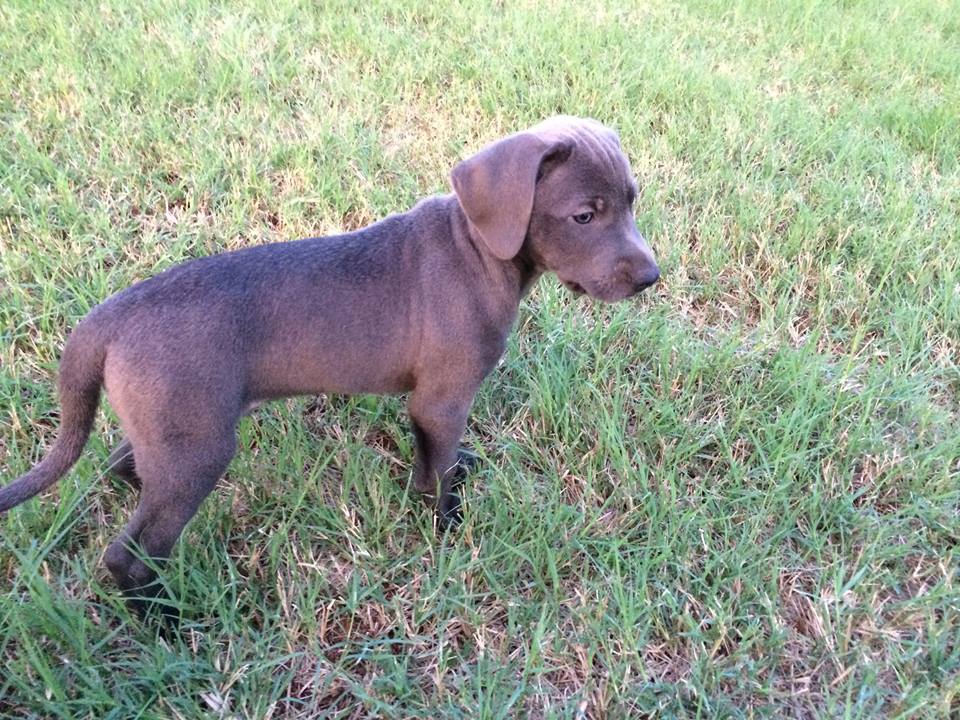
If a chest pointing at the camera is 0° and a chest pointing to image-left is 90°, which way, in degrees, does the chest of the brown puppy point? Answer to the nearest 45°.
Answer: approximately 270°
